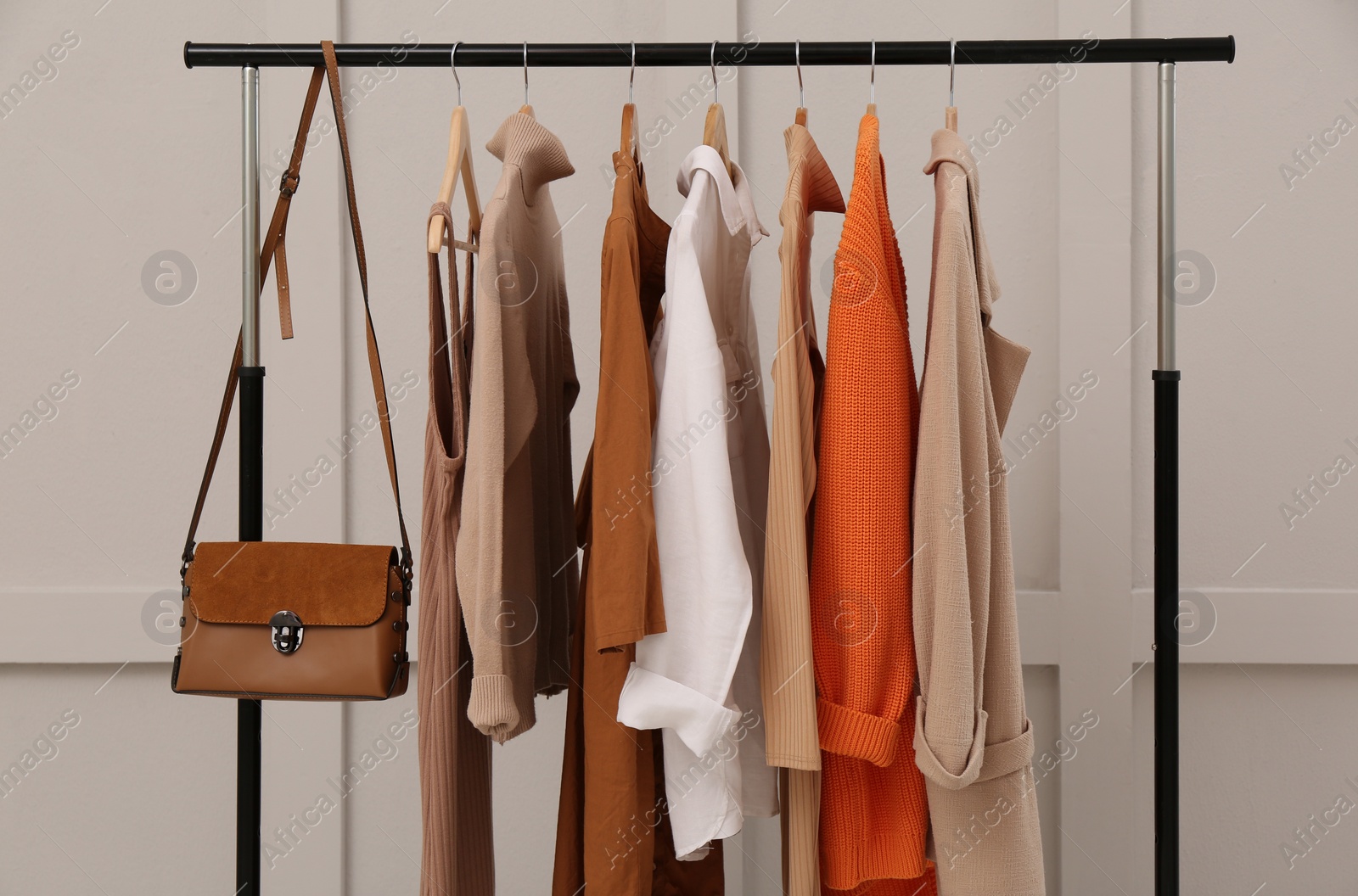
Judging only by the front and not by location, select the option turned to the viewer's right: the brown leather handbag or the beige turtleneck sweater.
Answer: the beige turtleneck sweater

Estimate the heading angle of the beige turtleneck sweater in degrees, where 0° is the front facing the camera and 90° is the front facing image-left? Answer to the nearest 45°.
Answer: approximately 270°

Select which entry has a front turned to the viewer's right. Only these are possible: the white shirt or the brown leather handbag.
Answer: the white shirt

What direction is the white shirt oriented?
to the viewer's right

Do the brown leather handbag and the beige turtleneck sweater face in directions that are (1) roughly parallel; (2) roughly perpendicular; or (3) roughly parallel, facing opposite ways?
roughly perpendicular

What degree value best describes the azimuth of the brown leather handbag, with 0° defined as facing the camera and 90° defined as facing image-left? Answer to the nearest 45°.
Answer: approximately 0°

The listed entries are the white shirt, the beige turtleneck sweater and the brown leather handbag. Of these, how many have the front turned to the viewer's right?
2
